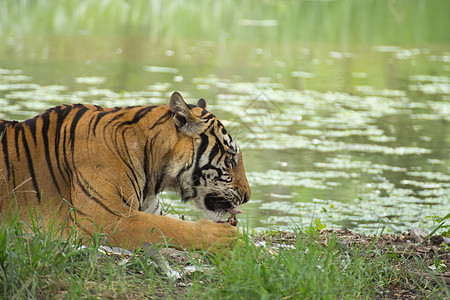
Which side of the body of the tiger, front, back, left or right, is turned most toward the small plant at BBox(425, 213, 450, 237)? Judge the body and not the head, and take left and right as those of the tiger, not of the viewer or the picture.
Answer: front

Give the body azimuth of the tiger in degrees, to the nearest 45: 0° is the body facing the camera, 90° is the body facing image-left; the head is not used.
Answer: approximately 270°
